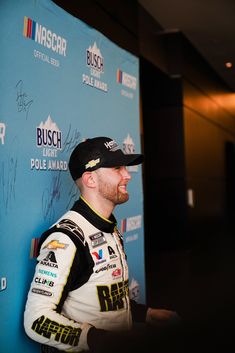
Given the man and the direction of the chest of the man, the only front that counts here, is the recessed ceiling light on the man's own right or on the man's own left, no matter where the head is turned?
on the man's own left

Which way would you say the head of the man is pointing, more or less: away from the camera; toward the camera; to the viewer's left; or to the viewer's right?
to the viewer's right

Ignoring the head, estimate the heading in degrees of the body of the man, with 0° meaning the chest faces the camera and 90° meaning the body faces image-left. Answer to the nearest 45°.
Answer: approximately 270°
